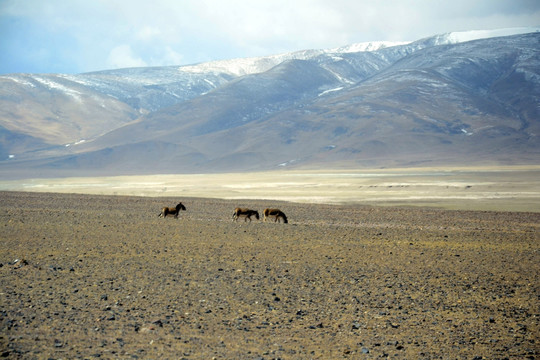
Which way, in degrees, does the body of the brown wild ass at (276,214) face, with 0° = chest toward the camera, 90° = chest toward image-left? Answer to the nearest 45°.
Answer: approximately 270°
